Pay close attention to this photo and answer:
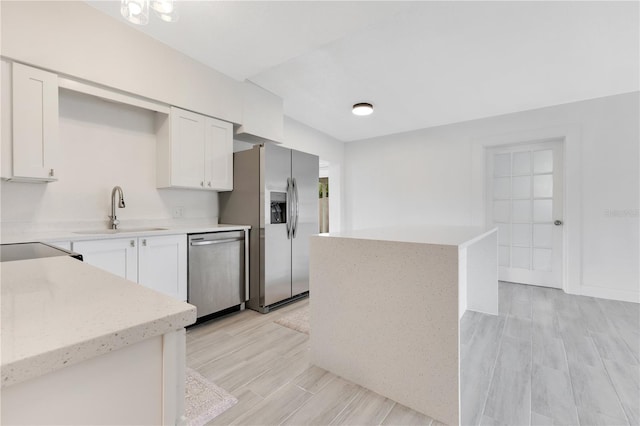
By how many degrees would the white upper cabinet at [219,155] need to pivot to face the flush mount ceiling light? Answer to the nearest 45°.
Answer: approximately 45° to its left

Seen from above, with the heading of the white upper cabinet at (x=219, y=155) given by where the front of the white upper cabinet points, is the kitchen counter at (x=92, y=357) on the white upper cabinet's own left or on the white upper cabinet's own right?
on the white upper cabinet's own right

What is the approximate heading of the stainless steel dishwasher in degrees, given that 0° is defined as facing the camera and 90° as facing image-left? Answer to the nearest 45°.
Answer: approximately 315°

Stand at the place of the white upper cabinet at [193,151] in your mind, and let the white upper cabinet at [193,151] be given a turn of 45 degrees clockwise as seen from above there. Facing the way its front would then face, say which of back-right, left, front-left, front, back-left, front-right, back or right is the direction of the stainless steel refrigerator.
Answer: left

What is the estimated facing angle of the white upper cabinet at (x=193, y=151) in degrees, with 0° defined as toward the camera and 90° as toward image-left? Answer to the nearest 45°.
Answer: approximately 315°
